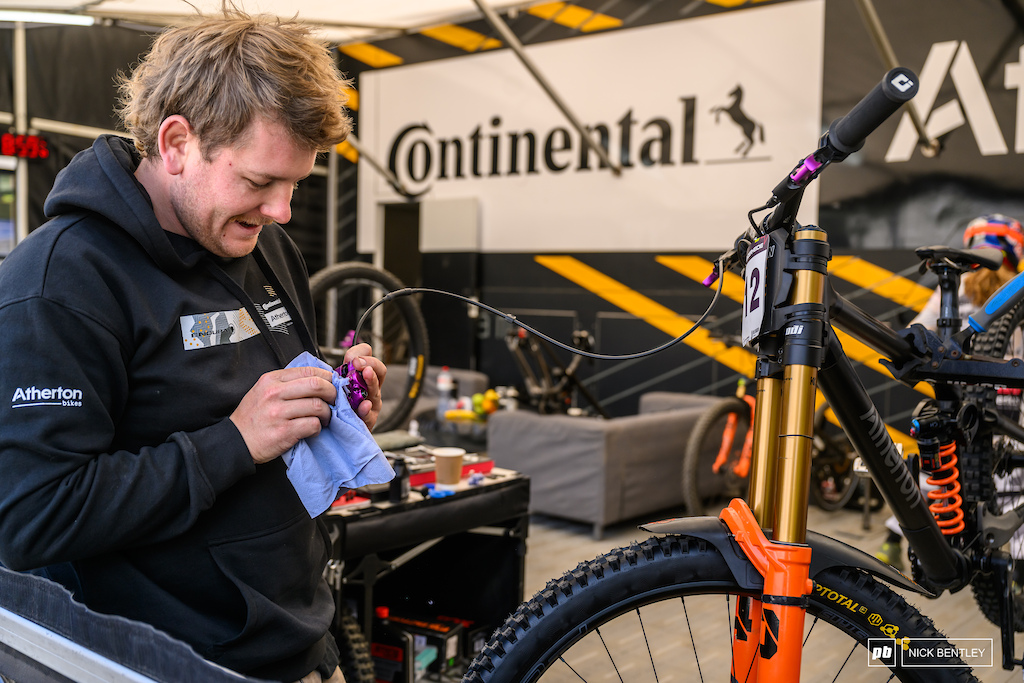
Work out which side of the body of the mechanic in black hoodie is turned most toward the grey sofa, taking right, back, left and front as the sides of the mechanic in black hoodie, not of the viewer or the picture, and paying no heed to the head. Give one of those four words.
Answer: left

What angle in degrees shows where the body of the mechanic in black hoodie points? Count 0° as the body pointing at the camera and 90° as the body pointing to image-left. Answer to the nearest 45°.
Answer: approximately 315°

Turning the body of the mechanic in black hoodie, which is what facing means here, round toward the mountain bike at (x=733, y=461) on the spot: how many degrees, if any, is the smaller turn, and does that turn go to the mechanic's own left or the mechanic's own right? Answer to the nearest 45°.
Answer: approximately 90° to the mechanic's own left

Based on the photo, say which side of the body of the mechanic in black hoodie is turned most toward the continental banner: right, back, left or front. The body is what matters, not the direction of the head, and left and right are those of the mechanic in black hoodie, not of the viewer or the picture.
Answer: left

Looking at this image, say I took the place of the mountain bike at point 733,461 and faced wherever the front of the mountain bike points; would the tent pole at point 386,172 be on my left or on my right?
on my right

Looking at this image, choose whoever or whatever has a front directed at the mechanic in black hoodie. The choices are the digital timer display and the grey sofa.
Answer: the digital timer display

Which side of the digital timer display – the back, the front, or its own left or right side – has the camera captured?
front

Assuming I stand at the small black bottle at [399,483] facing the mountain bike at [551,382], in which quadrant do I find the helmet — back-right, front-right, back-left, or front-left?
front-right
